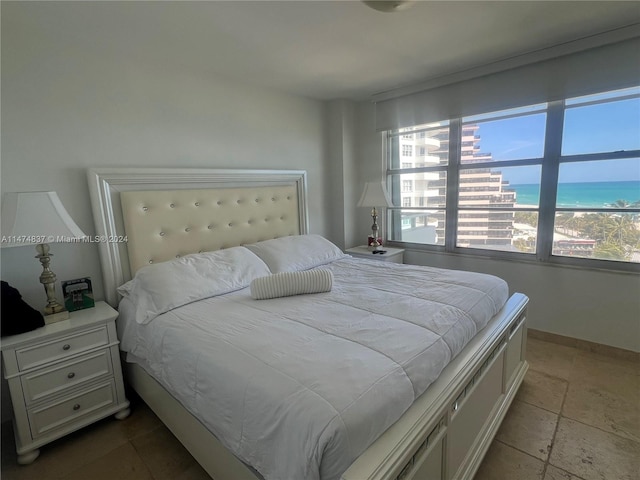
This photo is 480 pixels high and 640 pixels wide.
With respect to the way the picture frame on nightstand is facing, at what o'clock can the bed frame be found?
The bed frame is roughly at 10 o'clock from the picture frame on nightstand.

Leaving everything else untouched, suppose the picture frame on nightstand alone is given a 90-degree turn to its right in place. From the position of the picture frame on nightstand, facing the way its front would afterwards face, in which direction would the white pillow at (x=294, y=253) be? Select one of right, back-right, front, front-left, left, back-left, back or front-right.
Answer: back

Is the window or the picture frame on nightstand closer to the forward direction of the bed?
the window

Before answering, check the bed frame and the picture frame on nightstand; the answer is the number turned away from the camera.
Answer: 0

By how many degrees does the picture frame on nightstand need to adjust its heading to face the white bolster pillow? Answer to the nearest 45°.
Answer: approximately 45° to its left

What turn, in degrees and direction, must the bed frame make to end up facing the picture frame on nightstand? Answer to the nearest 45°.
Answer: approximately 135° to its right

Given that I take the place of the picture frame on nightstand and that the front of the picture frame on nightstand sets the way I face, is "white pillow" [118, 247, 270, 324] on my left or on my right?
on my left

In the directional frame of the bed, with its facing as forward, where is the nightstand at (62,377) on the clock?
The nightstand is roughly at 5 o'clock from the bed.

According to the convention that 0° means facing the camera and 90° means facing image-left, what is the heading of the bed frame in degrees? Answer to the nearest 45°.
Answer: approximately 315°

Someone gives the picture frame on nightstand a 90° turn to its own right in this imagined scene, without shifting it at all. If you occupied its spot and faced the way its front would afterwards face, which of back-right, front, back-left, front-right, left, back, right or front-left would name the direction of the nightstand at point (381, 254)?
back

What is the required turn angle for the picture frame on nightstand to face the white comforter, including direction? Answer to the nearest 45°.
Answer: approximately 45° to its left
